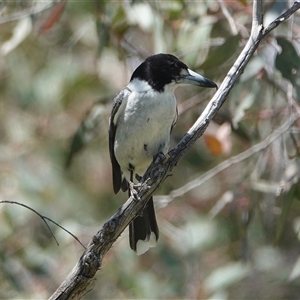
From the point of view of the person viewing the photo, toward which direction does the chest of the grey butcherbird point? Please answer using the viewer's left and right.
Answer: facing the viewer and to the right of the viewer
